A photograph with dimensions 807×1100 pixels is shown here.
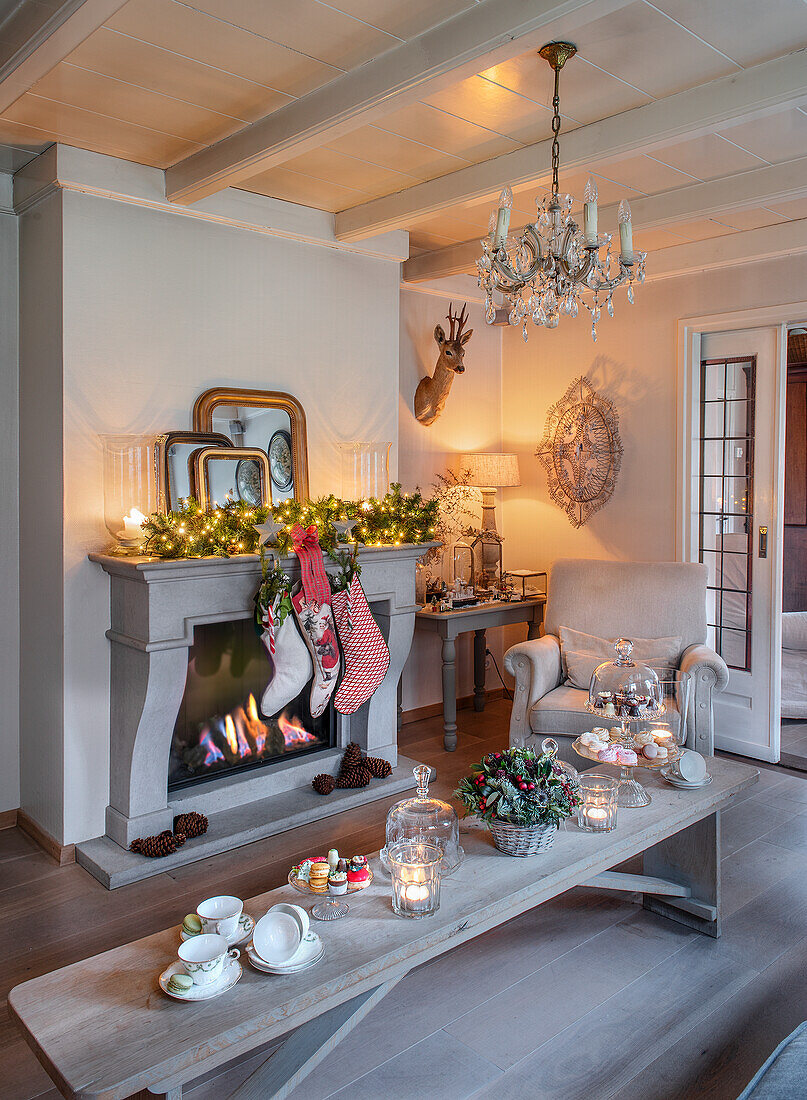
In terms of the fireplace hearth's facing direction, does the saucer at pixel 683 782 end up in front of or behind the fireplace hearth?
in front

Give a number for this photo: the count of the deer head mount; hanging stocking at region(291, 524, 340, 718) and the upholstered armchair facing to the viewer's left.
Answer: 0

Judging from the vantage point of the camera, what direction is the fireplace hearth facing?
facing the viewer and to the right of the viewer

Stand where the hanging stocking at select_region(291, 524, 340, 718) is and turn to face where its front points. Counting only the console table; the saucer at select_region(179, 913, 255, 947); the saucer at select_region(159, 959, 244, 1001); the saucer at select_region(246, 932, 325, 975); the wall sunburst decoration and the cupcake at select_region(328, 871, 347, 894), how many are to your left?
2

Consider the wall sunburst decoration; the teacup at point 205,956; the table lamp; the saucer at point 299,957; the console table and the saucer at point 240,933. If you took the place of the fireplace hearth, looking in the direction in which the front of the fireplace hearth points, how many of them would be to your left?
3

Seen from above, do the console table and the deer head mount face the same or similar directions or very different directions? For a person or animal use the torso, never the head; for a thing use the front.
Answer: same or similar directions

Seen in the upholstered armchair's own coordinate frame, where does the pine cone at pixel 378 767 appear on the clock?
The pine cone is roughly at 2 o'clock from the upholstered armchair.

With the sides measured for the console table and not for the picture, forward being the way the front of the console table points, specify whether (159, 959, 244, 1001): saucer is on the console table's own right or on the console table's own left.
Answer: on the console table's own right

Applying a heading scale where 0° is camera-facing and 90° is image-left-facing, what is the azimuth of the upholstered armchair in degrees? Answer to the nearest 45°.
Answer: approximately 0°

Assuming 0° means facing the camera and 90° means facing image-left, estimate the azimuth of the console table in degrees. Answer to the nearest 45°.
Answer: approximately 315°

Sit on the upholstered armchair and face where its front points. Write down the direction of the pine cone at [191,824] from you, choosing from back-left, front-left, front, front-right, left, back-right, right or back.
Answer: front-right

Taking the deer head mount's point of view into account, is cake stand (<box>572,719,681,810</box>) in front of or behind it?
in front

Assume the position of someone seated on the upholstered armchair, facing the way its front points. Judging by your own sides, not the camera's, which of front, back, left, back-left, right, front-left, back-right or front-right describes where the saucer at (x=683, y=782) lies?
front

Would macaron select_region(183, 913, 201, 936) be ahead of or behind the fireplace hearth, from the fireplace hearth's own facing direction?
ahead

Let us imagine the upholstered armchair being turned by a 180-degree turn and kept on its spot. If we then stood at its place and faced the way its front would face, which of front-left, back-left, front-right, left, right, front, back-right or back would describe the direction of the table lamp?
front-left
